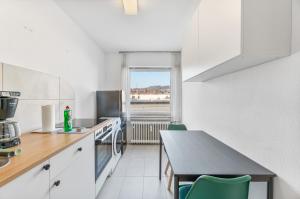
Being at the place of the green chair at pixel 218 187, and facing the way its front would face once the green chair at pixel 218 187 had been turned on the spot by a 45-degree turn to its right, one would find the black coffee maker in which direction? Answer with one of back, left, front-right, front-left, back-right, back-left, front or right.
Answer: left

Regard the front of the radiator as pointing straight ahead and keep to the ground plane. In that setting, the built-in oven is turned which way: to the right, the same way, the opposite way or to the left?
to the left

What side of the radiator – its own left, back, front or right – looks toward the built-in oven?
front

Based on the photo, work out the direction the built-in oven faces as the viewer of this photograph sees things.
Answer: facing to the right of the viewer

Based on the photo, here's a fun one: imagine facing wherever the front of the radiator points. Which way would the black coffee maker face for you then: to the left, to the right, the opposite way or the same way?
to the left

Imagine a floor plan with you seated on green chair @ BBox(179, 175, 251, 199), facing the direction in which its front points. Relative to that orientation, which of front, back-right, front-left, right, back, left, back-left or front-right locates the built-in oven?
front

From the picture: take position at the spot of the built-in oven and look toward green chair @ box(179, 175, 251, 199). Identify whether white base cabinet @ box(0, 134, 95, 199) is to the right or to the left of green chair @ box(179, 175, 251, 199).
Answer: right

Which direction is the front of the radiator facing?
toward the camera

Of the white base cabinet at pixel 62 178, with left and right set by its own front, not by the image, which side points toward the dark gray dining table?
front

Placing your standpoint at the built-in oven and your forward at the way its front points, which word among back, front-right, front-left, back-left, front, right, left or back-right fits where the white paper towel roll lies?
back-right

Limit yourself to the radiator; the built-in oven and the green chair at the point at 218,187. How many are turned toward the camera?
1

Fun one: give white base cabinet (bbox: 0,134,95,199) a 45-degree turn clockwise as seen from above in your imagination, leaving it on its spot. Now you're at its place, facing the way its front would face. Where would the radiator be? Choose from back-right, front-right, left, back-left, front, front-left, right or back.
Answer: back-left

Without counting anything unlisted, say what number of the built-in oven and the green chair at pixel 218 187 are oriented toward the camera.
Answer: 0

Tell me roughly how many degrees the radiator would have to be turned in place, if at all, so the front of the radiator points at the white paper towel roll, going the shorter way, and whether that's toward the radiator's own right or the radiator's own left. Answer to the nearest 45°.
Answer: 0° — it already faces it

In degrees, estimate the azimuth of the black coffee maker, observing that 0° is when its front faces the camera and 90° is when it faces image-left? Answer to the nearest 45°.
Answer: approximately 315°

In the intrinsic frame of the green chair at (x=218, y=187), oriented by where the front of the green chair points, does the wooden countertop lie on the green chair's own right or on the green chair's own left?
on the green chair's own left

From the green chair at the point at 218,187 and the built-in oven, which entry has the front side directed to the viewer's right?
the built-in oven

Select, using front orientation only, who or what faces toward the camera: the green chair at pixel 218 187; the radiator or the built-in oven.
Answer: the radiator

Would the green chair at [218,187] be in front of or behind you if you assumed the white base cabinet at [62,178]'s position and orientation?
in front

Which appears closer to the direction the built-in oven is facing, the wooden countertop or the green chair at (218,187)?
the green chair
